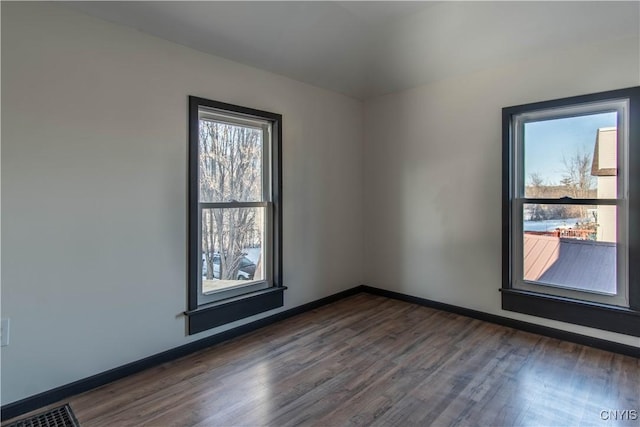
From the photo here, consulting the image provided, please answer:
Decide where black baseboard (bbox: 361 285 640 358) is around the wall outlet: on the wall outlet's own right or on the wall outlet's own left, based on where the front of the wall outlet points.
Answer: on the wall outlet's own left

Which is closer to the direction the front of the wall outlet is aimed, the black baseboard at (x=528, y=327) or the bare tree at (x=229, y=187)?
the black baseboard

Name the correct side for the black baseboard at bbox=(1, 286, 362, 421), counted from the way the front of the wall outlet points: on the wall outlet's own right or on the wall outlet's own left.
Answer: on the wall outlet's own left

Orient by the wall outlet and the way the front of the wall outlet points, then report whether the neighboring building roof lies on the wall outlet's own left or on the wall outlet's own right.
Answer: on the wall outlet's own left

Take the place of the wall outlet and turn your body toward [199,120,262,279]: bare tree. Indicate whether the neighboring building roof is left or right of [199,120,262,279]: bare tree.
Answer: right

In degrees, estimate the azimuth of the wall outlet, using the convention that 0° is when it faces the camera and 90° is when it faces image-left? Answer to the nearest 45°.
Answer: approximately 0°

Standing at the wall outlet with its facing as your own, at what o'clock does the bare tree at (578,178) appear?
The bare tree is roughly at 10 o'clock from the wall outlet.

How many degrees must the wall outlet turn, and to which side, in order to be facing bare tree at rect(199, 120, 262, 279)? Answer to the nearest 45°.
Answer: approximately 90° to its left
